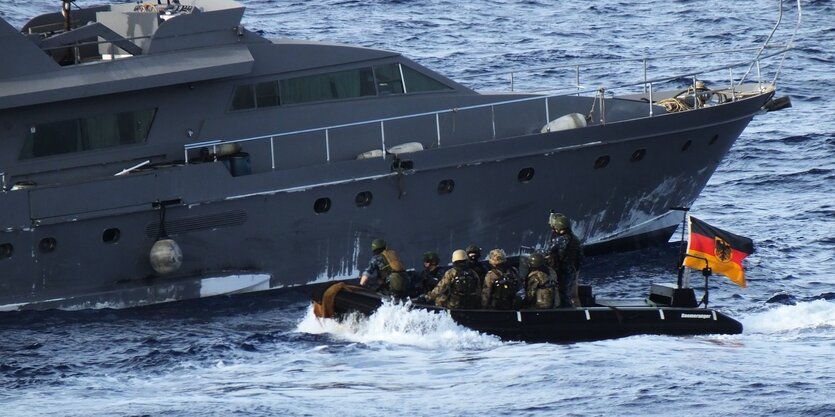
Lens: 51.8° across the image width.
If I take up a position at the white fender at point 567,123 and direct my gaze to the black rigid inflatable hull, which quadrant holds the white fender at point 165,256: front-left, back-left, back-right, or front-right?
front-right

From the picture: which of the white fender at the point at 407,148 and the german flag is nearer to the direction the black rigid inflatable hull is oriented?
the white fender

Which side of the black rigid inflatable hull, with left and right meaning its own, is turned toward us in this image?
left

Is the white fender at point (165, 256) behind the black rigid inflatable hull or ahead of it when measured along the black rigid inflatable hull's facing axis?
ahead

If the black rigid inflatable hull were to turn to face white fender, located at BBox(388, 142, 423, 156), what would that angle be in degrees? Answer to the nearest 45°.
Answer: approximately 45° to its right

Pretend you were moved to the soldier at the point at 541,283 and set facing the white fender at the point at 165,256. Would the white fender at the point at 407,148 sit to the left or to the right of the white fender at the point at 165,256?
right
